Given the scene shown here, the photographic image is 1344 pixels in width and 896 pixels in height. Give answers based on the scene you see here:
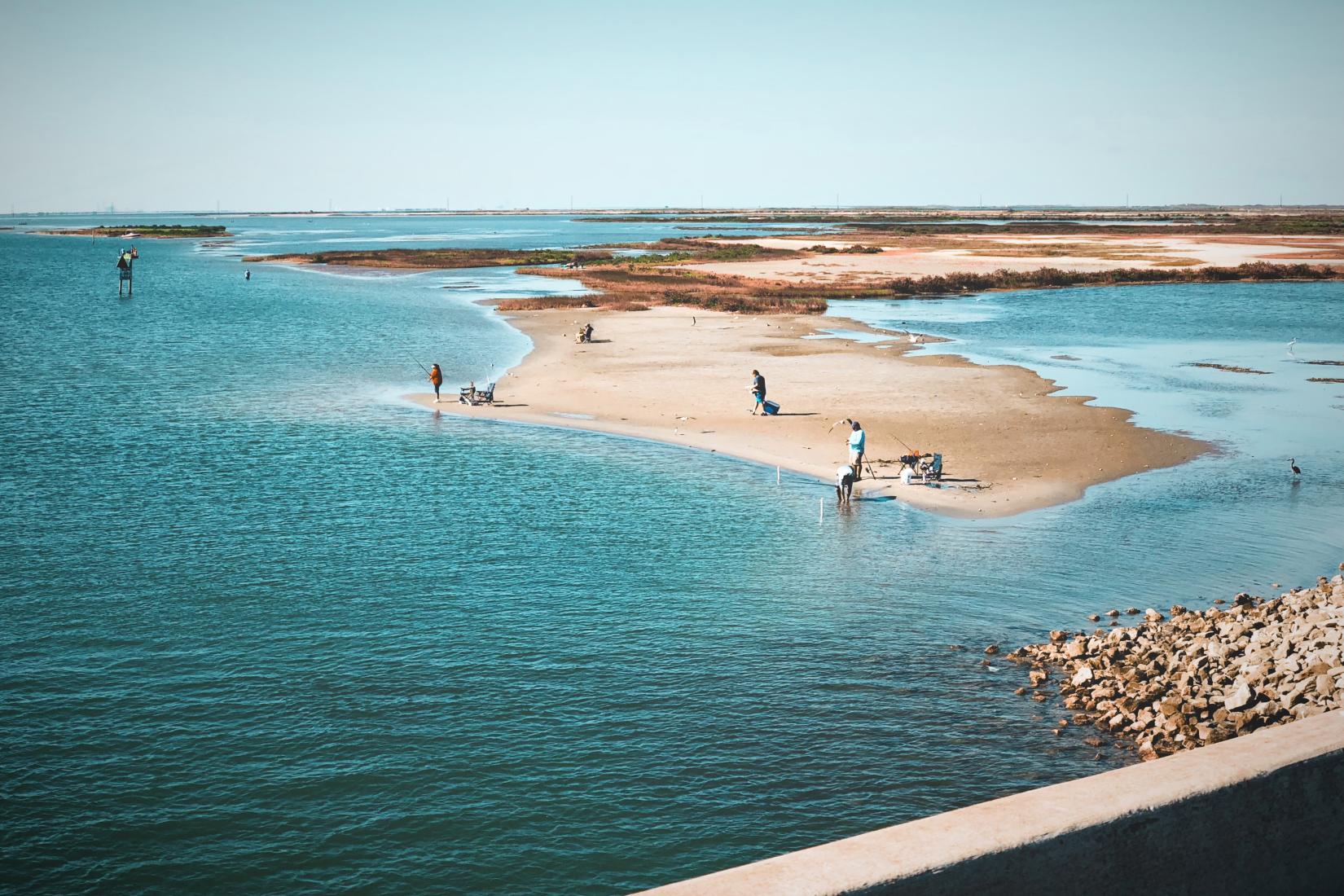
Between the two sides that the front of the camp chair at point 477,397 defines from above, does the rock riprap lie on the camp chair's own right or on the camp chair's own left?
on the camp chair's own left

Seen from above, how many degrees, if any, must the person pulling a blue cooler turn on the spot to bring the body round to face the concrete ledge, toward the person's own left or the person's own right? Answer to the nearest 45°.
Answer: approximately 90° to the person's own left

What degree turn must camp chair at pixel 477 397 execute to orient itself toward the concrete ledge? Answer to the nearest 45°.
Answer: approximately 90° to its left

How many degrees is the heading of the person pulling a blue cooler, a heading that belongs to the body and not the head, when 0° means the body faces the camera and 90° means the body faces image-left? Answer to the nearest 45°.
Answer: approximately 90°

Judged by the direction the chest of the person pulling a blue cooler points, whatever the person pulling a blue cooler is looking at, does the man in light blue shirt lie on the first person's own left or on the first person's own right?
on the first person's own left

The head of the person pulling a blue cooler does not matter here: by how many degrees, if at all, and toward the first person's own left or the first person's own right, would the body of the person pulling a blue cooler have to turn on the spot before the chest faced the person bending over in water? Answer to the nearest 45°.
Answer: approximately 90° to the first person's own left

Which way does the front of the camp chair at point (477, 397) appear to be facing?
to the viewer's left

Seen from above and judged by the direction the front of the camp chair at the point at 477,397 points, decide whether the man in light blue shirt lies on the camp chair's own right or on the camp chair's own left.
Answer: on the camp chair's own left
